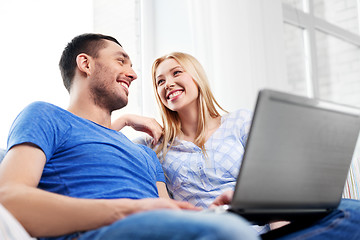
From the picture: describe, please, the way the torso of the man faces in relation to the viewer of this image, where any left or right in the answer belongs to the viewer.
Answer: facing the viewer and to the right of the viewer

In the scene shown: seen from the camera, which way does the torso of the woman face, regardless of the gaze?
toward the camera

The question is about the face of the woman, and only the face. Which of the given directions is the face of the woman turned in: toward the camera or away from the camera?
toward the camera

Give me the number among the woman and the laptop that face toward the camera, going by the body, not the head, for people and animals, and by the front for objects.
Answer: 1

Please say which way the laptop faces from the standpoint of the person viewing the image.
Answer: facing away from the viewer and to the left of the viewer

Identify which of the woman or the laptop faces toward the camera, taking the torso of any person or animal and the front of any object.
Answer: the woman

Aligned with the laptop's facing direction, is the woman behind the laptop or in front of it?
in front

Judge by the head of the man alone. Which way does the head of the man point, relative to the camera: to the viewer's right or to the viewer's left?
to the viewer's right

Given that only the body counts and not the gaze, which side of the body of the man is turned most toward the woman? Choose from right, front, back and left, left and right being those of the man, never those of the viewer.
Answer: left
